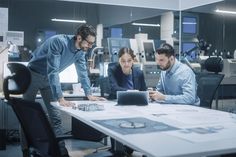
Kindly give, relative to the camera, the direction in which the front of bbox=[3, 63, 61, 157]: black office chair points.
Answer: facing away from the viewer and to the right of the viewer

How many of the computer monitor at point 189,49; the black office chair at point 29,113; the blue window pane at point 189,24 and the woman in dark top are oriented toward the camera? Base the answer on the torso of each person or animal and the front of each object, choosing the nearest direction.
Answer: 3

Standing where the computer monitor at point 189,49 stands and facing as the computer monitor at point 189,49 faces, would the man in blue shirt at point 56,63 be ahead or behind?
ahead

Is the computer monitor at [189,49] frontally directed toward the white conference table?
yes
